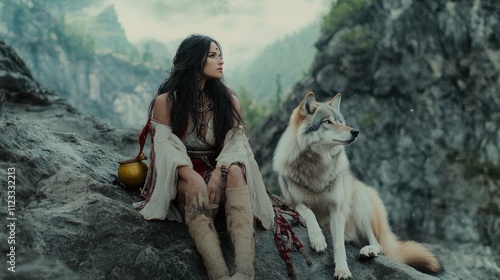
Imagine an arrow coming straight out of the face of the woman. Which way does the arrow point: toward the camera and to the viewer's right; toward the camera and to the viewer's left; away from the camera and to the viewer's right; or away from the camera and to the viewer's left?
toward the camera and to the viewer's right

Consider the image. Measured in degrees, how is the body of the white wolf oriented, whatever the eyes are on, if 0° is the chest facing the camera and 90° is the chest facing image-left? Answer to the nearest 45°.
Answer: approximately 45°
